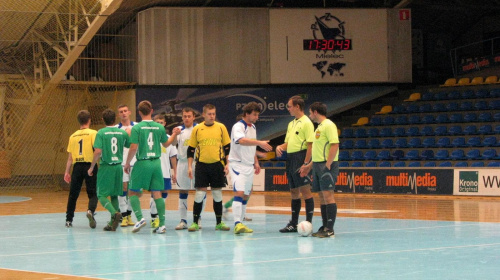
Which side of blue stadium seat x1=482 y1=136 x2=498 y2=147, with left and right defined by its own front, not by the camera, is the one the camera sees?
front

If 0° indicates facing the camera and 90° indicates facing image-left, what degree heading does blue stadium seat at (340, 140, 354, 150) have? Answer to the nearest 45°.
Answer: approximately 45°

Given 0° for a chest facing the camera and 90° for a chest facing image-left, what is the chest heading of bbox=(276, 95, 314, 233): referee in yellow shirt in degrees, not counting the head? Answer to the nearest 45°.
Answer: approximately 45°

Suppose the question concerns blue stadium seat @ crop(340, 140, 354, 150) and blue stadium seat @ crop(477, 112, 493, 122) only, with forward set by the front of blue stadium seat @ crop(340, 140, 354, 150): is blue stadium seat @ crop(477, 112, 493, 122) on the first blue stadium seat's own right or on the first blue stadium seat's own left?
on the first blue stadium seat's own left

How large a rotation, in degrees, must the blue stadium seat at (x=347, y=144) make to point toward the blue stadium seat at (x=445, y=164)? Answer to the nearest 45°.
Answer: approximately 90° to its left

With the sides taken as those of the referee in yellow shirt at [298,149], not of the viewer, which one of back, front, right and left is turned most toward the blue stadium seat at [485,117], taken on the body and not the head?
back

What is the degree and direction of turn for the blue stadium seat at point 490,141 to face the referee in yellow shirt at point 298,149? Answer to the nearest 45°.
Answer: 0° — it already faces them

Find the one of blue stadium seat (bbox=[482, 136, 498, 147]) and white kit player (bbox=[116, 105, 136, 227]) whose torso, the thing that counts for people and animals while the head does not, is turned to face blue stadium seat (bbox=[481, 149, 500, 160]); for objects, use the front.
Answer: blue stadium seat (bbox=[482, 136, 498, 147])

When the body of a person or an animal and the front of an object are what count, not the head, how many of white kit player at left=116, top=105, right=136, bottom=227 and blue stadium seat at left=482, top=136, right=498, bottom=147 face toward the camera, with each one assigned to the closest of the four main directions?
2

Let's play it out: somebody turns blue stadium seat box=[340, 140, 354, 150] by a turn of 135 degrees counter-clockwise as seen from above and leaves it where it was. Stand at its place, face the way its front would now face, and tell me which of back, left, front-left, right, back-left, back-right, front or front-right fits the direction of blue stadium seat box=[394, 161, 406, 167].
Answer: front-right
